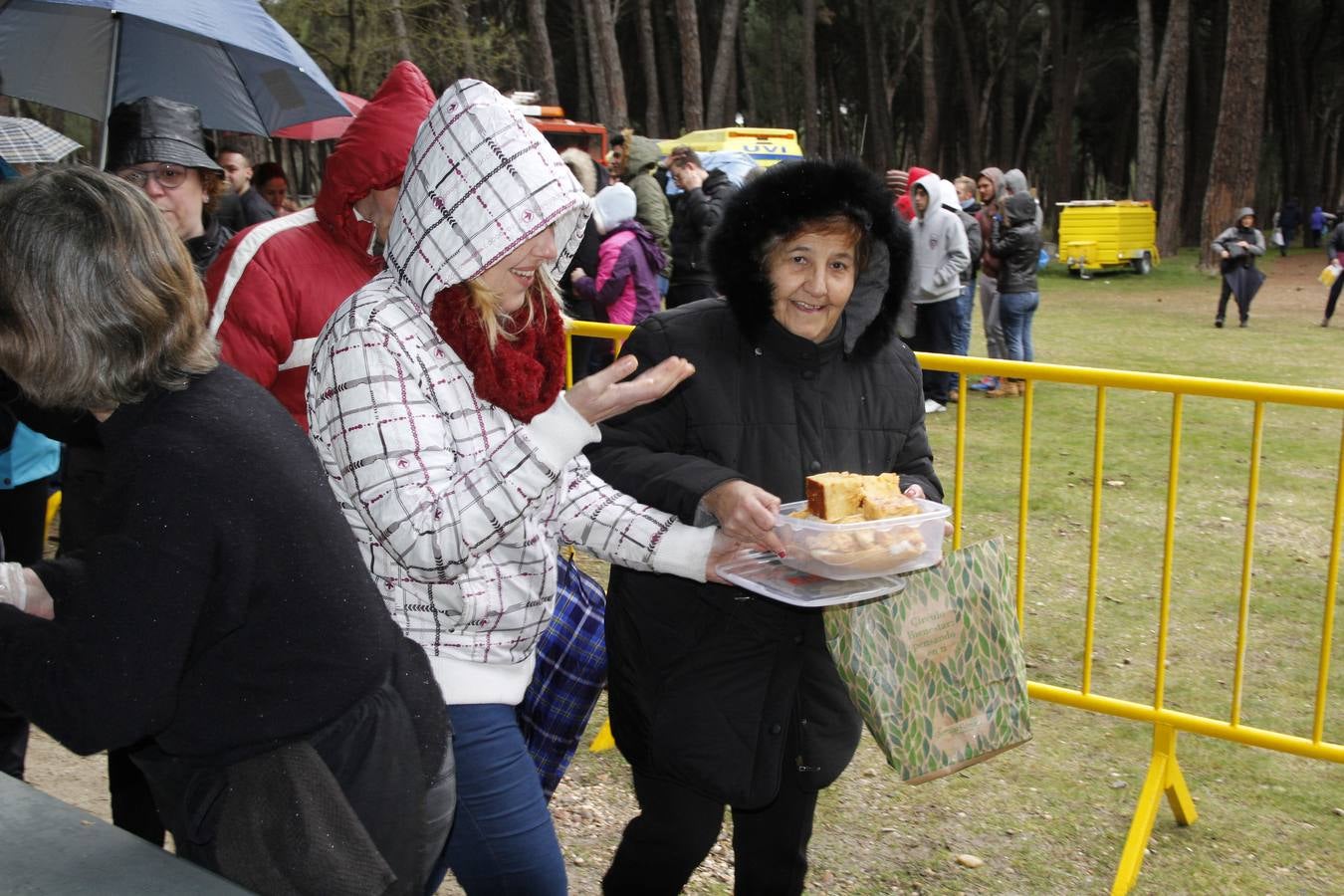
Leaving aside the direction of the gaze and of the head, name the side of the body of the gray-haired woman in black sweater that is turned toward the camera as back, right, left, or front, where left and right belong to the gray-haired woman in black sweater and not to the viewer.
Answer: left

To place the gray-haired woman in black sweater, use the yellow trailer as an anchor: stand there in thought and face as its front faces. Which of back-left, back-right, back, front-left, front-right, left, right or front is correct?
front-left

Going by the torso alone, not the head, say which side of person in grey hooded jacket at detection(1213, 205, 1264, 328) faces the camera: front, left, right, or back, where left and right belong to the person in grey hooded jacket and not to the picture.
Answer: front

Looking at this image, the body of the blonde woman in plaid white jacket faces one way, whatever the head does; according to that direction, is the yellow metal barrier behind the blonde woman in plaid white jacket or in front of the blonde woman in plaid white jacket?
in front

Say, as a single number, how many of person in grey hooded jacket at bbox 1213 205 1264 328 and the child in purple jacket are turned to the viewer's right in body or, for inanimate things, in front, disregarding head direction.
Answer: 0

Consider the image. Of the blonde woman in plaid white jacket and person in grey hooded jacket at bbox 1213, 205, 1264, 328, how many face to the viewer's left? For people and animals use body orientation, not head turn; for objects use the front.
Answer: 0

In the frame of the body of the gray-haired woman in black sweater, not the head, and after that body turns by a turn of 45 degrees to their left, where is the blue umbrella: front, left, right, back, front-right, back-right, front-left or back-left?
back-right

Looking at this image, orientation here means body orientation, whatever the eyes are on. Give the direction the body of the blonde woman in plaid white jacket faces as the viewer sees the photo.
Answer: to the viewer's right

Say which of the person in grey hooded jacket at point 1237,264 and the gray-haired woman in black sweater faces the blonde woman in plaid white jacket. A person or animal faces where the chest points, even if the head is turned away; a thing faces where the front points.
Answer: the person in grey hooded jacket

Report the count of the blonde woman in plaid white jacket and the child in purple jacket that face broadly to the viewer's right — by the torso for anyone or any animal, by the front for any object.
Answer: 1

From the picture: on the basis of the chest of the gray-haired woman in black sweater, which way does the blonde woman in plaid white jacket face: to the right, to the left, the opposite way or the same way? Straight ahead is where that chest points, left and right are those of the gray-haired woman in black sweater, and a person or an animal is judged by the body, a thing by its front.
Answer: the opposite way

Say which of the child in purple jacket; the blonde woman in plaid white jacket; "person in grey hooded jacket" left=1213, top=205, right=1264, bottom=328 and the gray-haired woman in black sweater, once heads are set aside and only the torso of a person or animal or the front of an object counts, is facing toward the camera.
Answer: the person in grey hooded jacket

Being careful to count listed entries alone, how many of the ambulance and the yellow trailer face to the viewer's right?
0
